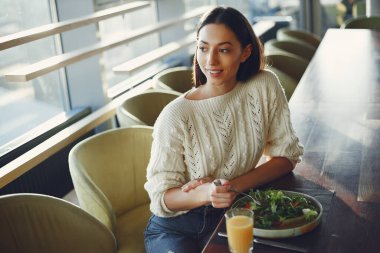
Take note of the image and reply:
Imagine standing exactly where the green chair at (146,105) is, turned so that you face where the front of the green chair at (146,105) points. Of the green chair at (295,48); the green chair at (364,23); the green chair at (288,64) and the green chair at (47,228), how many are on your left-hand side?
3

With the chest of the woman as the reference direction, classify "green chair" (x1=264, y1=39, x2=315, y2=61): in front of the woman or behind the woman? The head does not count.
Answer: behind

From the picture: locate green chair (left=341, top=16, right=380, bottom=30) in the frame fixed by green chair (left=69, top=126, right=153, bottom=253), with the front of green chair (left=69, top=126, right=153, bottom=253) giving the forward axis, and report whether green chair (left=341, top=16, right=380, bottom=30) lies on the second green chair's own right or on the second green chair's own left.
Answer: on the second green chair's own left

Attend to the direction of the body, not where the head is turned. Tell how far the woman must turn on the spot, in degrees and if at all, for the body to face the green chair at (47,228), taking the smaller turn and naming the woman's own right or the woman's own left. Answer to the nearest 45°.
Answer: approximately 90° to the woman's own right

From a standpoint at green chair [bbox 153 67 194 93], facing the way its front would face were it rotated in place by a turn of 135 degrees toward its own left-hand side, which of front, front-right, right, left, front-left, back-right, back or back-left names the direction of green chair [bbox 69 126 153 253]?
back

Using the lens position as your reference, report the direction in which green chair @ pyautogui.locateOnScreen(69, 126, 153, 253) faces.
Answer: facing the viewer and to the right of the viewer

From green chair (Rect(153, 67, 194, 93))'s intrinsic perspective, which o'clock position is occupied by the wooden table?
The wooden table is roughly at 1 o'clock from the green chair.

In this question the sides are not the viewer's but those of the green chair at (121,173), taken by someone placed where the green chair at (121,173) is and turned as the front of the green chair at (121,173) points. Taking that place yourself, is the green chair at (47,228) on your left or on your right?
on your right

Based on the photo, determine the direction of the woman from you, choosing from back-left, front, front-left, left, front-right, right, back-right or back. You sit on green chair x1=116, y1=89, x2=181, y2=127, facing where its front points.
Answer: front-right

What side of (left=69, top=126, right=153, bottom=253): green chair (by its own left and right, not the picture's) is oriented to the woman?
front

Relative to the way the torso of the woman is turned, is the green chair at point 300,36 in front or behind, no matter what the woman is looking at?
behind

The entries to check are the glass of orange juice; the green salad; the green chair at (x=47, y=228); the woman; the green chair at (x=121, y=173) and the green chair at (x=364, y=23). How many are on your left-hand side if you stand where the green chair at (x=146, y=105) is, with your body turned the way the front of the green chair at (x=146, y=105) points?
1

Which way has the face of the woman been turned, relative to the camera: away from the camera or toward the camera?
toward the camera

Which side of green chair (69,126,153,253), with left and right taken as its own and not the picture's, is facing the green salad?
front

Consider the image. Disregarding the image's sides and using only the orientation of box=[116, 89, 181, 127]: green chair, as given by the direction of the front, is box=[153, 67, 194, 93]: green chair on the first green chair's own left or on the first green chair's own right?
on the first green chair's own left

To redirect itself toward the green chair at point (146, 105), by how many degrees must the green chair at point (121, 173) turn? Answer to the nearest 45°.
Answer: approximately 135° to its left

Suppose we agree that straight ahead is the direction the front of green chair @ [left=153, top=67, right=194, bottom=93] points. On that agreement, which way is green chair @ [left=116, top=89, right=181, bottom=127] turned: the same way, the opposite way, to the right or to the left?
the same way

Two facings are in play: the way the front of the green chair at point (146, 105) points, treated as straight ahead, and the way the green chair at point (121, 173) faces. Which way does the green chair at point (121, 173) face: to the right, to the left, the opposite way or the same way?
the same way
